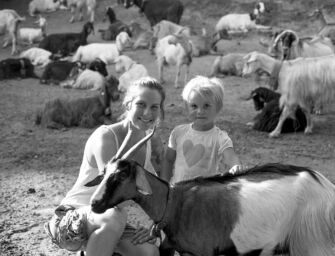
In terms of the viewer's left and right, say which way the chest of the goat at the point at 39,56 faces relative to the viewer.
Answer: facing to the left of the viewer

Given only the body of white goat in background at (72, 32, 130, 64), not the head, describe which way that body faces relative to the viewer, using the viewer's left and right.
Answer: facing to the right of the viewer

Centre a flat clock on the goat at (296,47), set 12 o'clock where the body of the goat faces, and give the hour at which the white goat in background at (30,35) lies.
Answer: The white goat in background is roughly at 1 o'clock from the goat.

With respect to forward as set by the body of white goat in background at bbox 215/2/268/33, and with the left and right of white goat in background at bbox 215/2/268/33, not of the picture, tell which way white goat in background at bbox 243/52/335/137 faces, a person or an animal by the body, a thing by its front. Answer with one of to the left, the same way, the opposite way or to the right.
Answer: the opposite way

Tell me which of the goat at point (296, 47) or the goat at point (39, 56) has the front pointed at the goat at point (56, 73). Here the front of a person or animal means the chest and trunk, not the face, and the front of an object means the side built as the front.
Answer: the goat at point (296, 47)

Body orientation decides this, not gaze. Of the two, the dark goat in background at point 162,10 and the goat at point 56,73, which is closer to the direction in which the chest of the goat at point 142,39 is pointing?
the goat

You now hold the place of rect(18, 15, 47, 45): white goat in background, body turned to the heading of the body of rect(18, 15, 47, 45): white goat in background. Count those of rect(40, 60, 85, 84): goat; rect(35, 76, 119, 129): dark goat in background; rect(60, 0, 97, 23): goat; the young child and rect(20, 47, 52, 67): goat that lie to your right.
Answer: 4

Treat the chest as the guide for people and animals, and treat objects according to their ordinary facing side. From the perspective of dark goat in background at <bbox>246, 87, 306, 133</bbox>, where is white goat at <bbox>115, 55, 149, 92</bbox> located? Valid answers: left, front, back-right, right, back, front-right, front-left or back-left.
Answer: front-right

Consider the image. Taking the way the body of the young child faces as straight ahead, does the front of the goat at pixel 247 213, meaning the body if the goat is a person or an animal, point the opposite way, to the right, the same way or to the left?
to the right

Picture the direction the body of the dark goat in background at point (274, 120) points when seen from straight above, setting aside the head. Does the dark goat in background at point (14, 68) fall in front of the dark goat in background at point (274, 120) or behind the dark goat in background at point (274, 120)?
in front

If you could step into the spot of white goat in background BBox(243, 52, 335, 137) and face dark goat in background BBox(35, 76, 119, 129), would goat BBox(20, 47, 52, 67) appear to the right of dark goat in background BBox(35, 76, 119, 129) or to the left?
right

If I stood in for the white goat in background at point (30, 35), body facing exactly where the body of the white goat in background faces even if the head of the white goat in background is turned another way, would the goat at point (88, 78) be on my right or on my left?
on my right
